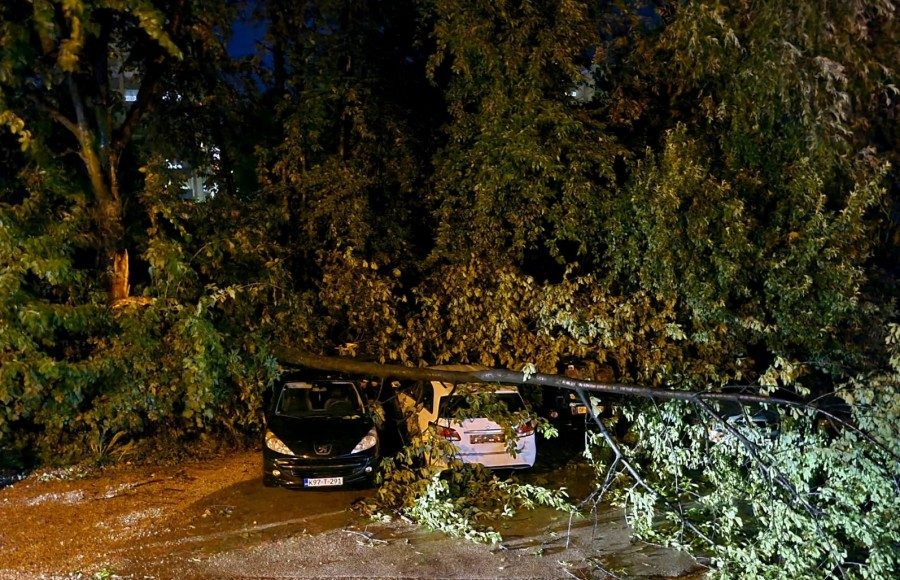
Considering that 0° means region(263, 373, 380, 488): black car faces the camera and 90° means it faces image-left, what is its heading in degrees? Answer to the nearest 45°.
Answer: approximately 0°

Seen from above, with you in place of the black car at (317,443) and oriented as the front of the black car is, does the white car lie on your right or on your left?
on your left
